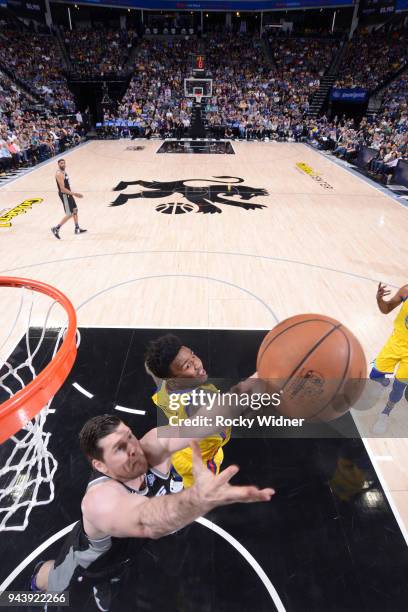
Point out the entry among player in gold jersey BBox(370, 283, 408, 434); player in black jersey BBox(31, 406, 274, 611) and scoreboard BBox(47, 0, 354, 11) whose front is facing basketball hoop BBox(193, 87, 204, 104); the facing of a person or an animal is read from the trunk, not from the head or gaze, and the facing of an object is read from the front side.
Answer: the scoreboard

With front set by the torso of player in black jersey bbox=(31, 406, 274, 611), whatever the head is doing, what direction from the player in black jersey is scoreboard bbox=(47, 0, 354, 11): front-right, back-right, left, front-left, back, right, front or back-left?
back-left

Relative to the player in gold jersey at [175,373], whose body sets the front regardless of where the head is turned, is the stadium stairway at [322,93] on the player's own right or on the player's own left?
on the player's own left

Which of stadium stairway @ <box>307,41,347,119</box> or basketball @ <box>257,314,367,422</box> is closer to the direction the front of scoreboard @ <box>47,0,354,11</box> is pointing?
the basketball

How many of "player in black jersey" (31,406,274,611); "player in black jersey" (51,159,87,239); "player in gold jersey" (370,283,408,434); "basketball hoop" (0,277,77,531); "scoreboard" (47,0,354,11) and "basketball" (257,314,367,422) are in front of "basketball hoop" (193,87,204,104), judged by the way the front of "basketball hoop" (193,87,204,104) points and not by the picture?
5

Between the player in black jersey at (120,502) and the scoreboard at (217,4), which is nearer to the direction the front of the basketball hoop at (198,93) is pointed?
the player in black jersey

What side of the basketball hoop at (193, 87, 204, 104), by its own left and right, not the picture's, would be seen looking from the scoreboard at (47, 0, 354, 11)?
back

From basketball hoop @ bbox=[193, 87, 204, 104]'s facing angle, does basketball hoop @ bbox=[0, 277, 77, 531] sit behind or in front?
in front

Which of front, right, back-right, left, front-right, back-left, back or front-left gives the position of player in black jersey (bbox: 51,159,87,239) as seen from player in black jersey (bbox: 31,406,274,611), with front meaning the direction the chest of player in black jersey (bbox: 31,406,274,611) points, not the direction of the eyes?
back-left

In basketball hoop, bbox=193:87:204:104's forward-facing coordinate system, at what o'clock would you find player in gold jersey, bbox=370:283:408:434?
The player in gold jersey is roughly at 12 o'clock from the basketball hoop.

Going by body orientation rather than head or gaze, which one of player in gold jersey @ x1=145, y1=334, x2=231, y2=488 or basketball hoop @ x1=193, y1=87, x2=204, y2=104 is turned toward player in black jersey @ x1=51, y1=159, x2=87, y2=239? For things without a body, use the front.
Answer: the basketball hoop

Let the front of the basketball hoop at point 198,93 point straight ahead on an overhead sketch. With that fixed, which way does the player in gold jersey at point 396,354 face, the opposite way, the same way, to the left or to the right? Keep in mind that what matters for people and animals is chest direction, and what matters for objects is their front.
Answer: to the right

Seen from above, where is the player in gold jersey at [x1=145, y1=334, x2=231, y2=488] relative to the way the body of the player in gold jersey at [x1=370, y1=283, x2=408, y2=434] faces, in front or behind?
in front
